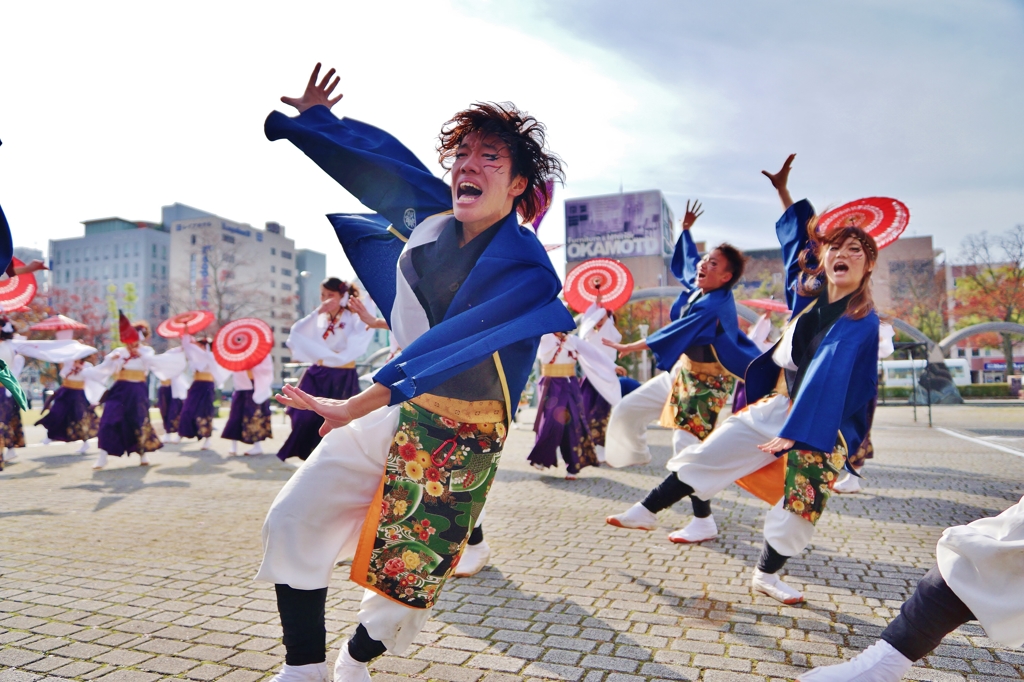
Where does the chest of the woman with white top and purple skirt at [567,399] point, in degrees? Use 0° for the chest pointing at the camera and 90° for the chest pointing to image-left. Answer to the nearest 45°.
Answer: approximately 0°

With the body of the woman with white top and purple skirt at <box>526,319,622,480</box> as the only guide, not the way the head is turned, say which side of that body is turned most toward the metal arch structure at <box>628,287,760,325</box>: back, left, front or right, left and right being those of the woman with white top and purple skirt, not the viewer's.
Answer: back

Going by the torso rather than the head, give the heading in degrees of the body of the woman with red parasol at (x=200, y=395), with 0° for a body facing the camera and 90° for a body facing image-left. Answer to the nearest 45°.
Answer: approximately 45°

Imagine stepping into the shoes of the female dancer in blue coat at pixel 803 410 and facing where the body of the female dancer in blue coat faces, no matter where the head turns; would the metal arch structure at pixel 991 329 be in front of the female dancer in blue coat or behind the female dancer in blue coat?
behind

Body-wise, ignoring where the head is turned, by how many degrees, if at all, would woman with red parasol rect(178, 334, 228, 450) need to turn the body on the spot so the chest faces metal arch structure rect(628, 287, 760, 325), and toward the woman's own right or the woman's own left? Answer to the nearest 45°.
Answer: approximately 180°

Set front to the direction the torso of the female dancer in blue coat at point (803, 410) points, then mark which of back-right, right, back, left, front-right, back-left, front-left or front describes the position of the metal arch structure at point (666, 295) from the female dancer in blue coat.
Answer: back-right

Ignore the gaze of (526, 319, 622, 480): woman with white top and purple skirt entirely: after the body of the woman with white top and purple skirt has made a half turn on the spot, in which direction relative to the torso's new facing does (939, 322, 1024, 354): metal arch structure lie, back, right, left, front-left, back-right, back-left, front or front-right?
front-right

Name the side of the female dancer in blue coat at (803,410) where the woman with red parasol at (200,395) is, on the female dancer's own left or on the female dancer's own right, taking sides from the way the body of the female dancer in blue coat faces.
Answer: on the female dancer's own right

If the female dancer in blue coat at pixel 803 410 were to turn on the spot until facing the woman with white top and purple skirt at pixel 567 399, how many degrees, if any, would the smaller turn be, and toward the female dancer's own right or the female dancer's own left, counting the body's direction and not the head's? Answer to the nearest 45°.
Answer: approximately 90° to the female dancer's own right
